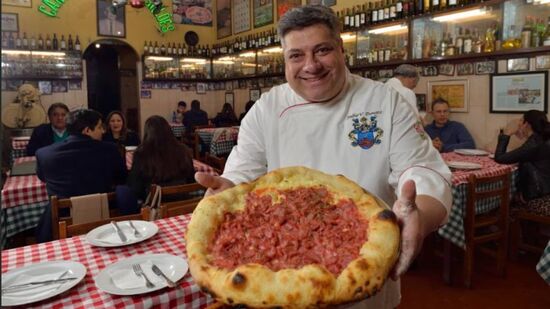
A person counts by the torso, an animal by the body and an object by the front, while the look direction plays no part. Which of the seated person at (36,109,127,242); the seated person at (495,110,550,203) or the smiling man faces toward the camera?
the smiling man

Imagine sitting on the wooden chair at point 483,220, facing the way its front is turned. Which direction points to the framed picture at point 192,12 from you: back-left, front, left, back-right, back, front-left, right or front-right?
front

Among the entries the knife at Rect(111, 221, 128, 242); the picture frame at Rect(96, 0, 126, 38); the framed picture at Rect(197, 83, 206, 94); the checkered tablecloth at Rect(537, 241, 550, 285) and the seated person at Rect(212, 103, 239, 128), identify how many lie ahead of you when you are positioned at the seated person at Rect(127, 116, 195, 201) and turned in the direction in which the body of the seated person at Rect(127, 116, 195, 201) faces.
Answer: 3

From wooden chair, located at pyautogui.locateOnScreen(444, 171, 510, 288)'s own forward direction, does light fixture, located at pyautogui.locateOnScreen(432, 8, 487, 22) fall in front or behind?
in front

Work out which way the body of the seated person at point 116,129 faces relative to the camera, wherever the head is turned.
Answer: toward the camera

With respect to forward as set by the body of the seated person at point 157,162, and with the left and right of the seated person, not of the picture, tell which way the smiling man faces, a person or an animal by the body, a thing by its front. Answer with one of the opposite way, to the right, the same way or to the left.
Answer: the opposite way

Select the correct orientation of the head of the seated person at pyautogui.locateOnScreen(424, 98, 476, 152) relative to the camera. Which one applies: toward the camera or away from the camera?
toward the camera

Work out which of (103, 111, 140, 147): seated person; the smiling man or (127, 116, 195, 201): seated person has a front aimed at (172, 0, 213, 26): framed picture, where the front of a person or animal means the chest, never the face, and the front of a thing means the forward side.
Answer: (127, 116, 195, 201): seated person

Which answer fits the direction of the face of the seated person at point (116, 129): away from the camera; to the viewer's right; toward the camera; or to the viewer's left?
toward the camera

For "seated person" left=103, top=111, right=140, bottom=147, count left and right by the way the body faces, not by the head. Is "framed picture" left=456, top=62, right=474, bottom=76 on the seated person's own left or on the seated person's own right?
on the seated person's own left

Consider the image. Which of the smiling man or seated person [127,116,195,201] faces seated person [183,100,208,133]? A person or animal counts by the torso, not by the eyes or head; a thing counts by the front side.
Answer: seated person [127,116,195,201]

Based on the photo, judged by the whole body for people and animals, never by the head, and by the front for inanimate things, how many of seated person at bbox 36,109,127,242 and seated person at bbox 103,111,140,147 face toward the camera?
1

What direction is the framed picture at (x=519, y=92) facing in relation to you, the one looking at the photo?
facing the viewer and to the left of the viewer

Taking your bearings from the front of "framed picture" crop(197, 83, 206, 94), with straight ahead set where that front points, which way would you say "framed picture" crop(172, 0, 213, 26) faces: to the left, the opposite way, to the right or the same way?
the same way

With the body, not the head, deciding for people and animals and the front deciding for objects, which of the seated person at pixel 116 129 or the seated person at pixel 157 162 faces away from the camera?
the seated person at pixel 157 162

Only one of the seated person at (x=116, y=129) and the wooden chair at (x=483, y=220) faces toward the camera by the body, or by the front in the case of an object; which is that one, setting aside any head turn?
the seated person

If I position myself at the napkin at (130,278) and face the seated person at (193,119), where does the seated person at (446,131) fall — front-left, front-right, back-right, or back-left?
front-right
